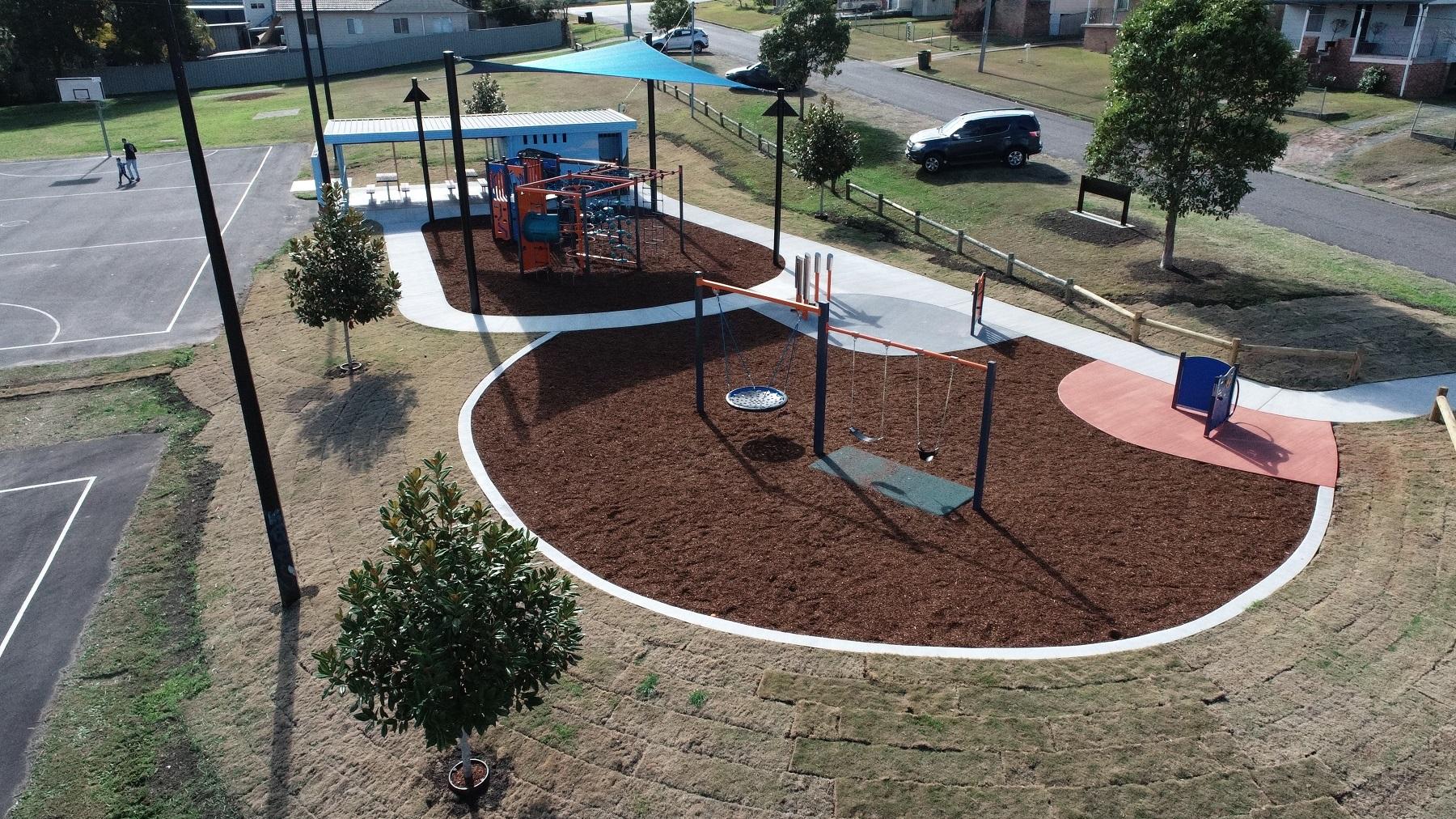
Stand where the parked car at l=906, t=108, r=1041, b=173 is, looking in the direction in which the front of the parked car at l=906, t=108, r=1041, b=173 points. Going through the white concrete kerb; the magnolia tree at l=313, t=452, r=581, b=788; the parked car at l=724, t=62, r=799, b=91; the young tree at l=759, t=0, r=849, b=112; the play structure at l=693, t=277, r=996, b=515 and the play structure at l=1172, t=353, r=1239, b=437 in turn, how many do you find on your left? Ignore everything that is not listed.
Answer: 4

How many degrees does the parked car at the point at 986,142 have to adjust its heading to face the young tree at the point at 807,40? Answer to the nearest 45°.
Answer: approximately 45° to its right

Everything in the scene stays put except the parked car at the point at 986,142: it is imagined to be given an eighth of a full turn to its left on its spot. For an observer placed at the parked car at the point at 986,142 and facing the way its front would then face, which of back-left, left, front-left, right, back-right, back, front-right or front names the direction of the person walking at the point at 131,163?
front-right

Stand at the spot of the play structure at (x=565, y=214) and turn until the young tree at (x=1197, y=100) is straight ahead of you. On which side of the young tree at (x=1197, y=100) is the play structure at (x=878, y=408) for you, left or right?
right

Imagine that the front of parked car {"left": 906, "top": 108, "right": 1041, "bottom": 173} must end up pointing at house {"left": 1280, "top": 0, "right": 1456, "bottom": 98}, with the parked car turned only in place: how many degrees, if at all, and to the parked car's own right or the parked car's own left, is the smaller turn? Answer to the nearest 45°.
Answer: approximately 135° to the parked car's own right

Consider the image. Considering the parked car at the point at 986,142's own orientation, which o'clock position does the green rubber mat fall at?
The green rubber mat is roughly at 9 o'clock from the parked car.

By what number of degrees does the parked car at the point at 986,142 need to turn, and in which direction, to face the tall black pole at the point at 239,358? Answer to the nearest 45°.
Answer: approximately 90° to its left

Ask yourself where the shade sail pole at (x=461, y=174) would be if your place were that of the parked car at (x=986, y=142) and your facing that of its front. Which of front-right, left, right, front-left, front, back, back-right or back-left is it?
front-left

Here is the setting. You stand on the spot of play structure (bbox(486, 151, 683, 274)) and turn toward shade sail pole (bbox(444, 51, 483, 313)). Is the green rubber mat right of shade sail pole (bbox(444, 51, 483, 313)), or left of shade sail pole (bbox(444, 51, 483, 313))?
left

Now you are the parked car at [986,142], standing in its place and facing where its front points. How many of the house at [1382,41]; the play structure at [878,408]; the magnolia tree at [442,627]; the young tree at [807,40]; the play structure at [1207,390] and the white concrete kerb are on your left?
4

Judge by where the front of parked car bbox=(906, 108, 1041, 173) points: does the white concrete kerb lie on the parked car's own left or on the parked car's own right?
on the parked car's own left

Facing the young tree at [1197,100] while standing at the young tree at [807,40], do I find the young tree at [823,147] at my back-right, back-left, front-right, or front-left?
front-right

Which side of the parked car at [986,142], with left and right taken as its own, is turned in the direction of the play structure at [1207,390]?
left

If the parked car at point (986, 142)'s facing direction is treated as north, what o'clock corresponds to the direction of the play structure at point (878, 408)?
The play structure is roughly at 9 o'clock from the parked car.

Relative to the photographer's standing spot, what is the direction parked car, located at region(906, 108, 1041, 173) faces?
facing to the left of the viewer

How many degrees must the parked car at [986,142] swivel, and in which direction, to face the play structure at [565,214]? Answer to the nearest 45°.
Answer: approximately 45° to its left

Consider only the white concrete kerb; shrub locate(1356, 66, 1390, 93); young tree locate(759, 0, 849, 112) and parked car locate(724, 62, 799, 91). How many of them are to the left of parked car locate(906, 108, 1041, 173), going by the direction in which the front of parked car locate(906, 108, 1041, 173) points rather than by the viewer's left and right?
1

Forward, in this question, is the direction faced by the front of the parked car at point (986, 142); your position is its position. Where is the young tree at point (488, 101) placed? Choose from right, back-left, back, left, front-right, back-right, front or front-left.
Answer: front

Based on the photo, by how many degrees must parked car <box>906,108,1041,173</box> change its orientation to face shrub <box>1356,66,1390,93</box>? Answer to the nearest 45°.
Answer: approximately 135° to its right
